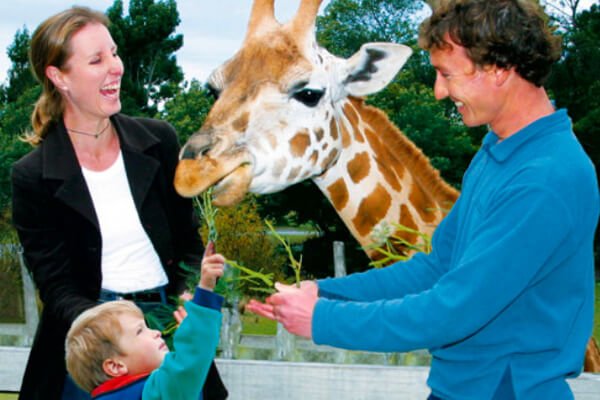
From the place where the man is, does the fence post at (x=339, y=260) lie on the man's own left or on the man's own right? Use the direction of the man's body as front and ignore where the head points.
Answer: on the man's own right

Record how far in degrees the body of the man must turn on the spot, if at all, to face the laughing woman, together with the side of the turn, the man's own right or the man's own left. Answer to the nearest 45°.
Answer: approximately 45° to the man's own right

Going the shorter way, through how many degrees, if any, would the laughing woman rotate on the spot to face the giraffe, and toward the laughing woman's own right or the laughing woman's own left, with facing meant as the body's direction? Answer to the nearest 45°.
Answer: approximately 90° to the laughing woman's own left

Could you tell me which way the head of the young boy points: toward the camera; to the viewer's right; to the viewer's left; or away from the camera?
to the viewer's right

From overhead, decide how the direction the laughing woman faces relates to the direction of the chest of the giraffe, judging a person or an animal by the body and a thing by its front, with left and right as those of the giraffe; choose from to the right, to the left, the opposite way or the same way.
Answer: to the left

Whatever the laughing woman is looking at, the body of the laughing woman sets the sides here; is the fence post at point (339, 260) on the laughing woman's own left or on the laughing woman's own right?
on the laughing woman's own left

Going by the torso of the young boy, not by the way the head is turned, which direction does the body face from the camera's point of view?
to the viewer's right

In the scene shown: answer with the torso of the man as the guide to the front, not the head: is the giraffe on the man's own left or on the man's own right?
on the man's own right

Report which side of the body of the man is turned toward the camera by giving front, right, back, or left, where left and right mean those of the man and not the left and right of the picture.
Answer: left

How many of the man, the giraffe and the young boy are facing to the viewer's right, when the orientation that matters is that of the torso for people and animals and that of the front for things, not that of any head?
1

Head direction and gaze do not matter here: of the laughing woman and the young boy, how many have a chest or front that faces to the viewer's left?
0
